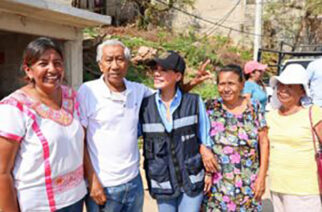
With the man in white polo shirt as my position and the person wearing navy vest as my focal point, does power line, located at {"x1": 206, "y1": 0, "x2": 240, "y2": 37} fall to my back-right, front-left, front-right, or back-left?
front-left

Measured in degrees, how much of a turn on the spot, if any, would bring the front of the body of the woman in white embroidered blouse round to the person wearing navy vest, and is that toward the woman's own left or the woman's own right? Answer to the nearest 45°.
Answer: approximately 45° to the woman's own left

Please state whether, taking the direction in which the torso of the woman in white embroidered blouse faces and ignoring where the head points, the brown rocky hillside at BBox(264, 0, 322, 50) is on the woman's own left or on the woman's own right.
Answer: on the woman's own left

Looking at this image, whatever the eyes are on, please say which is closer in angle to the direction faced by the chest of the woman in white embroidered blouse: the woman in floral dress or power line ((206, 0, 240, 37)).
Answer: the woman in floral dress

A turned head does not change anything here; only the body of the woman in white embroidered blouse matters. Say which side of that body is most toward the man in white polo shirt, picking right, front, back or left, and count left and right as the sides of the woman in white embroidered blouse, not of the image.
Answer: left

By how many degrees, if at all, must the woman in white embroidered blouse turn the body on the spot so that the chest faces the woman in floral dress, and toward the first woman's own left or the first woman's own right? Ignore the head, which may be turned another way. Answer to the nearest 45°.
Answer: approximately 45° to the first woman's own left

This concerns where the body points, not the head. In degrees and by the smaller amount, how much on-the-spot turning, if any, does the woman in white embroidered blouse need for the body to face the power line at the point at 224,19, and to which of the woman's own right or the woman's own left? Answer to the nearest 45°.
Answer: approximately 90° to the woman's own left

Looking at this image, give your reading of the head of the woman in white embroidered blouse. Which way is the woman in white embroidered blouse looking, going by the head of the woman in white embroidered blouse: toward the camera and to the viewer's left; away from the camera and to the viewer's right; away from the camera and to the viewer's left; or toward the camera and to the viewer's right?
toward the camera and to the viewer's right

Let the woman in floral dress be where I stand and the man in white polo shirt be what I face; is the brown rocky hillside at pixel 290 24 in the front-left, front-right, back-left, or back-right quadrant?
back-right

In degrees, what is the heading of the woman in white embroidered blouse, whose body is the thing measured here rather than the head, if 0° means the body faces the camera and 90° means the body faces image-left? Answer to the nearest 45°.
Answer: approximately 315°
